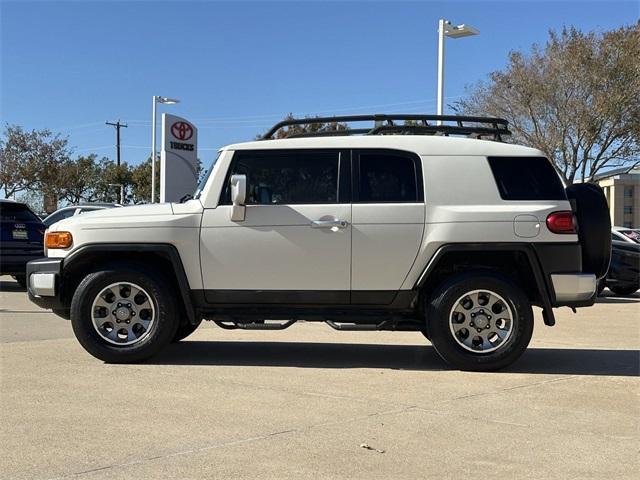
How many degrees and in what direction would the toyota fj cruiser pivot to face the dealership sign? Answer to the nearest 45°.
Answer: approximately 90° to its right

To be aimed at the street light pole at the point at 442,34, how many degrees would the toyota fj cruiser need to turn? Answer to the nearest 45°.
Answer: approximately 90° to its right

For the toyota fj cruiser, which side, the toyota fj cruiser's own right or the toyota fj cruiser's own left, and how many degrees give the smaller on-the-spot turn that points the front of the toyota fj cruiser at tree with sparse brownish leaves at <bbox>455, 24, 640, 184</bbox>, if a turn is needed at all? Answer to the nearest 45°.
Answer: approximately 135° to the toyota fj cruiser's own right

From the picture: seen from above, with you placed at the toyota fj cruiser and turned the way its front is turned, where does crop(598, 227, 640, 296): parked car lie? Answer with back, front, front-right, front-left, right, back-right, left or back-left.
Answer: back-right

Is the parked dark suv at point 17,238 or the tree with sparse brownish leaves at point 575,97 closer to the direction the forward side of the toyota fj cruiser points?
the parked dark suv

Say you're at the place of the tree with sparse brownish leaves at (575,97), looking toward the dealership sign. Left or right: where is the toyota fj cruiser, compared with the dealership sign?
left

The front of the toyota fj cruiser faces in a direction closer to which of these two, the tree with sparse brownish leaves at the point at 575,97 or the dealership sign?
the dealership sign

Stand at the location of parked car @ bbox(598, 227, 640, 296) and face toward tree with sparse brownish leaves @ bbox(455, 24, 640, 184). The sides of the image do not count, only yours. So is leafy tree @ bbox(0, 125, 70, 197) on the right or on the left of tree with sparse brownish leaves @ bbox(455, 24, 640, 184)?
left

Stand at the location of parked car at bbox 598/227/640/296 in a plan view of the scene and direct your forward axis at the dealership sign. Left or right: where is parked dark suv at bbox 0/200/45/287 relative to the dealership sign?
left

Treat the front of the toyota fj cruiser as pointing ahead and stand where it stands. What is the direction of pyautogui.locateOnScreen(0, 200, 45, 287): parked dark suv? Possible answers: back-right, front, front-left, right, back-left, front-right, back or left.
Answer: front-right

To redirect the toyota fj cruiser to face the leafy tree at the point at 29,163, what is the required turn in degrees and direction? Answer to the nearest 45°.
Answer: approximately 45° to its right

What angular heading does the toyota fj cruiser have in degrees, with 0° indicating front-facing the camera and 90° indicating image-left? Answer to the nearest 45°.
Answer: approximately 90°
